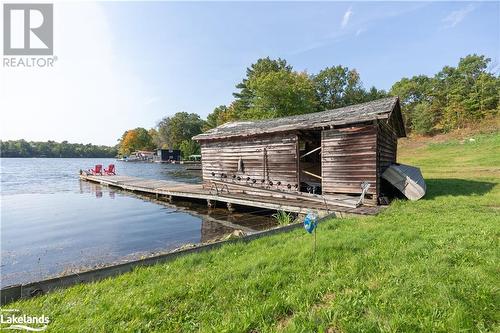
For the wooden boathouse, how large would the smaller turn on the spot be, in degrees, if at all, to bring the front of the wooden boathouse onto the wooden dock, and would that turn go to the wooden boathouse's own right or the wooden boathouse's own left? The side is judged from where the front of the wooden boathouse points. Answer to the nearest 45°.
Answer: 0° — it already faces it

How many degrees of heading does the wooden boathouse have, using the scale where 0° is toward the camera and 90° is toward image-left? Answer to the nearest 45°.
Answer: approximately 45°

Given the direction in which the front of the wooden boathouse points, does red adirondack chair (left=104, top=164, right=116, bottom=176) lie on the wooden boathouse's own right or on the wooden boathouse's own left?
on the wooden boathouse's own right
